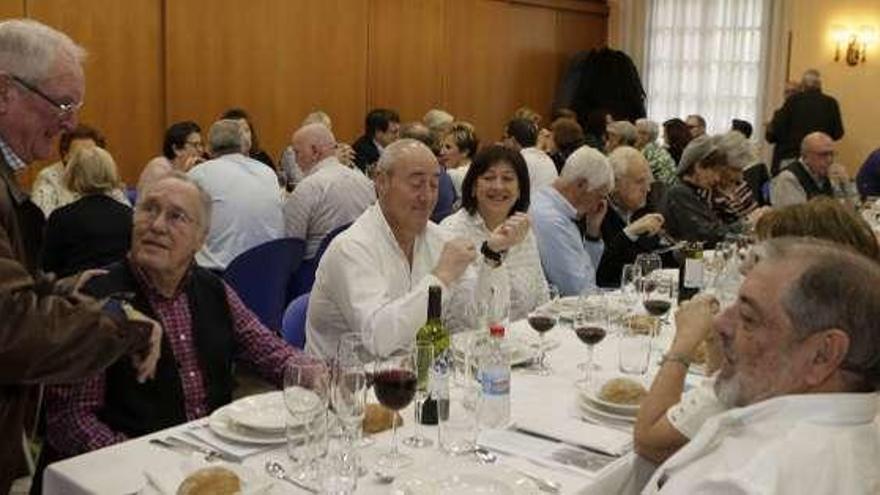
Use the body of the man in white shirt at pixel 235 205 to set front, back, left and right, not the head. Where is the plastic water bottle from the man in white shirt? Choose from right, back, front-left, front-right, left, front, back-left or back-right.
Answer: back

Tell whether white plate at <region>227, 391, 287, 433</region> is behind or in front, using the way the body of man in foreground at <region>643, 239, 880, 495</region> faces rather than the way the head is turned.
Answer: in front

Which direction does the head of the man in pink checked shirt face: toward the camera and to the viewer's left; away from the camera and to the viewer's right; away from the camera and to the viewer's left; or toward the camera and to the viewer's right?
toward the camera and to the viewer's left

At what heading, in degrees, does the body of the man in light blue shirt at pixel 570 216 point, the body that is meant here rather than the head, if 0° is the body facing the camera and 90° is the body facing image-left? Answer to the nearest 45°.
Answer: approximately 270°

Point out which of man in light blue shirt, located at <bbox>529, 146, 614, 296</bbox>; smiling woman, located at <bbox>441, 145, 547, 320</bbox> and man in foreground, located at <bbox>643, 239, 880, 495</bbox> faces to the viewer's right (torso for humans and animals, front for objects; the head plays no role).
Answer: the man in light blue shirt

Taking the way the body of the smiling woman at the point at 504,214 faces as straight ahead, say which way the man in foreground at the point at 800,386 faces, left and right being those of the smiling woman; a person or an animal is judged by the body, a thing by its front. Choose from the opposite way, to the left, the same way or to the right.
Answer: to the right

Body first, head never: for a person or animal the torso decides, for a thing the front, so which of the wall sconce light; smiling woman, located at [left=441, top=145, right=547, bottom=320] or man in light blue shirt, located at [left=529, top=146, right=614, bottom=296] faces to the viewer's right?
the man in light blue shirt

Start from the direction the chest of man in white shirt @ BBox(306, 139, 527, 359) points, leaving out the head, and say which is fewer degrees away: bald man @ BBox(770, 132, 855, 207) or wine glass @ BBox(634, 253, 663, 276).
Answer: the wine glass

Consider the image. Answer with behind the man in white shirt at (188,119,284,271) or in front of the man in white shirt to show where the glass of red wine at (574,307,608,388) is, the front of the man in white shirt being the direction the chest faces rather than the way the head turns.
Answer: behind

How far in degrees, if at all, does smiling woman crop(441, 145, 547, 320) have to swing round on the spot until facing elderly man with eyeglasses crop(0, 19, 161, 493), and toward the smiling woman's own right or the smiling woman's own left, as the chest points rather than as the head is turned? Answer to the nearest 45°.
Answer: approximately 45° to the smiling woman's own right

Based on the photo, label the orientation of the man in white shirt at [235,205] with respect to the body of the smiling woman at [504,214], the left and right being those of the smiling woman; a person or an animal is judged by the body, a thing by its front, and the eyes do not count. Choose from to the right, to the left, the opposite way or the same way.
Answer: the opposite way

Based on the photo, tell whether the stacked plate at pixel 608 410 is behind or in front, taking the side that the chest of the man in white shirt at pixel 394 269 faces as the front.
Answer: in front

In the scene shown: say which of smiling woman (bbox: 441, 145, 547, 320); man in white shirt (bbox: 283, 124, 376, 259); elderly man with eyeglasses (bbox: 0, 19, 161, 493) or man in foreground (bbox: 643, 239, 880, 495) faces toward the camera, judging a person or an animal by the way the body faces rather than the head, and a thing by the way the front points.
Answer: the smiling woman

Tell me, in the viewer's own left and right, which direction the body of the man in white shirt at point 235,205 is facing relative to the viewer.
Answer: facing away from the viewer

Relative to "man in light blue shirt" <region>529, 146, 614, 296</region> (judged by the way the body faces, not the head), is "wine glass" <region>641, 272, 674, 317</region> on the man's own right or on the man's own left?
on the man's own right

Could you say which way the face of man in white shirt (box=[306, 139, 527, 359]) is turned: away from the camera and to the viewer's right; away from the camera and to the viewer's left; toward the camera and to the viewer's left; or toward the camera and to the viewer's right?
toward the camera and to the viewer's right

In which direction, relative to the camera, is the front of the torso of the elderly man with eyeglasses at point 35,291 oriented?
to the viewer's right

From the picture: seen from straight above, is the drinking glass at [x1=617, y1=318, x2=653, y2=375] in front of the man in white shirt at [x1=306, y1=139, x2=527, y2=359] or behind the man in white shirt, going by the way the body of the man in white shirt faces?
in front

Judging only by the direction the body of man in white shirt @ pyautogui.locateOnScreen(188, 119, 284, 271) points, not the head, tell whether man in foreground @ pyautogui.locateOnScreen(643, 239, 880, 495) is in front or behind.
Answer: behind
